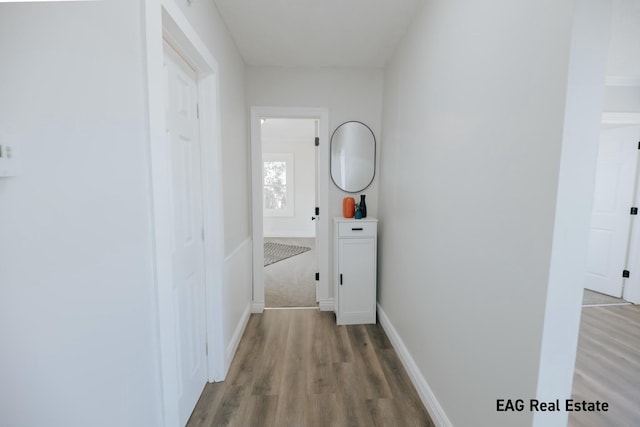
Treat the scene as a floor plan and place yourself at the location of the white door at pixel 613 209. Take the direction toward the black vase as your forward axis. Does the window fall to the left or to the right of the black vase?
right

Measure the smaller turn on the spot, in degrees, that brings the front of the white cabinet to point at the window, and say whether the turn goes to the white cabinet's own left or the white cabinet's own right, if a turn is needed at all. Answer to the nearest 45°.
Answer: approximately 135° to the white cabinet's own right

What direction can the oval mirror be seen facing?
toward the camera

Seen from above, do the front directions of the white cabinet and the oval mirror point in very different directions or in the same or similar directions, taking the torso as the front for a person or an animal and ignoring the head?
same or similar directions

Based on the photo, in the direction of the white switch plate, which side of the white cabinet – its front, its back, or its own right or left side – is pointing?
front

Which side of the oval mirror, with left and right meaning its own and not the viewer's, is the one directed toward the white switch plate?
front

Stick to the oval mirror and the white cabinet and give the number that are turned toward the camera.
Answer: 2

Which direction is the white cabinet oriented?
toward the camera

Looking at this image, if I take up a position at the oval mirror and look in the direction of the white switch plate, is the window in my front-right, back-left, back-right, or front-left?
back-right

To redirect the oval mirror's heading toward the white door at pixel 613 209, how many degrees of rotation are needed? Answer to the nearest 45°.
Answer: approximately 90° to its left

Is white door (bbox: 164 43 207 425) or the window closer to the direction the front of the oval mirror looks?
the white door

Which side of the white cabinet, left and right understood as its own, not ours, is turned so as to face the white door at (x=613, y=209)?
left

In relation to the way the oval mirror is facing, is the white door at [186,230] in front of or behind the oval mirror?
in front
